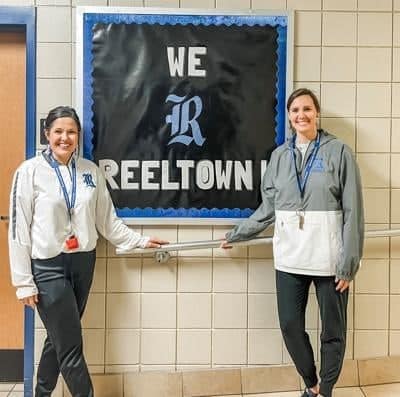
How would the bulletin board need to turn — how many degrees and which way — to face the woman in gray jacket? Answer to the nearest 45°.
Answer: approximately 45° to its left

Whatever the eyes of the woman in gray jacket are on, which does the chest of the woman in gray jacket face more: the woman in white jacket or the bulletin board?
the woman in white jacket

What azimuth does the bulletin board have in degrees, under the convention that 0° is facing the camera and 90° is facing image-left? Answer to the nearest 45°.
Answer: approximately 0°

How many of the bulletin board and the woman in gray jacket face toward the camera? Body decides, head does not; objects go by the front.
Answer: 2

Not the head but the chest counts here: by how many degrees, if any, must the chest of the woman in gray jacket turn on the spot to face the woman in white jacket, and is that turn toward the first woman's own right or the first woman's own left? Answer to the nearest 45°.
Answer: approximately 90° to the first woman's own right

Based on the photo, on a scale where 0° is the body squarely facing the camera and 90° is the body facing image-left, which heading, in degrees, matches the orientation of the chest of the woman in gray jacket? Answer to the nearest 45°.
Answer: approximately 0°
